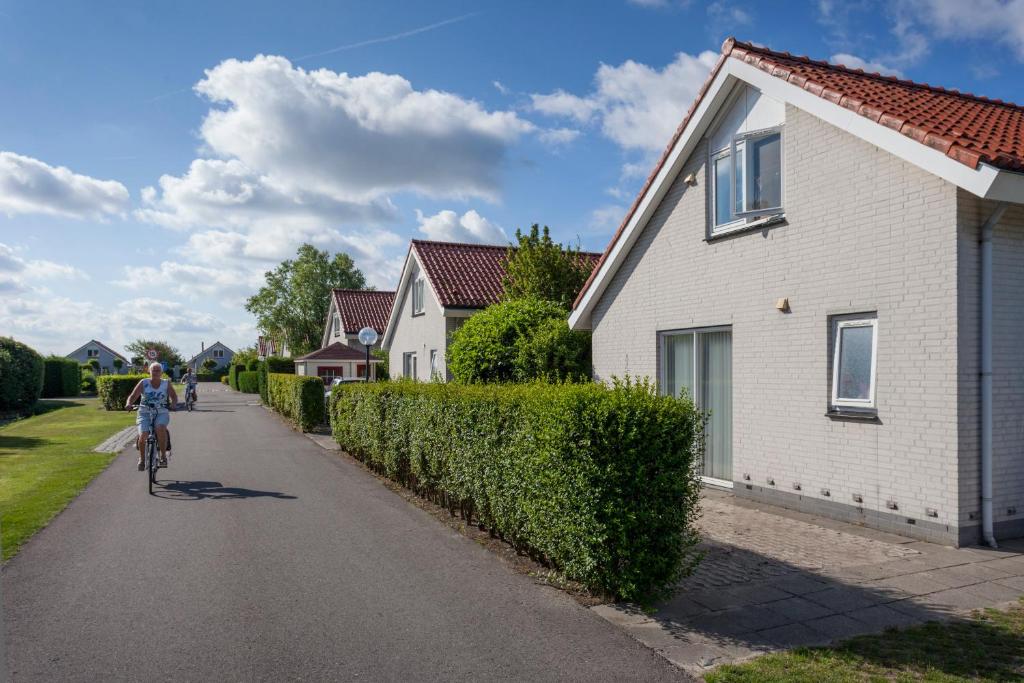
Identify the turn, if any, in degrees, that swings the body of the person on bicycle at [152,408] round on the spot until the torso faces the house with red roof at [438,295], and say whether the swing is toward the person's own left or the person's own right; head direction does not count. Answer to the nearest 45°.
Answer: approximately 135° to the person's own left

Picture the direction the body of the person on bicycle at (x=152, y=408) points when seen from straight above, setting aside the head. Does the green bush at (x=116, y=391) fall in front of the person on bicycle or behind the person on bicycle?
behind

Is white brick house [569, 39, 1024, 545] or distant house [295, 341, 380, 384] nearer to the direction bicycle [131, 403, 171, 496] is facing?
the white brick house

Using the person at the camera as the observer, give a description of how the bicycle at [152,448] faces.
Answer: facing the viewer

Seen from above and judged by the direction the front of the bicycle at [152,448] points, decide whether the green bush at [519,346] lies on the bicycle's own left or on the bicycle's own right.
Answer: on the bicycle's own left

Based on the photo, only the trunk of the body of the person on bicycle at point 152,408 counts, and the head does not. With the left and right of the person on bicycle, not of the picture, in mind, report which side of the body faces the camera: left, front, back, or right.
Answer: front

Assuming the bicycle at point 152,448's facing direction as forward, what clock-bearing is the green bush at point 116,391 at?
The green bush is roughly at 6 o'clock from the bicycle.

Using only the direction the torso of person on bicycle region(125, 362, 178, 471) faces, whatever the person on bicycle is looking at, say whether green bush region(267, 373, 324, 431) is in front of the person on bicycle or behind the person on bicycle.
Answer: behind

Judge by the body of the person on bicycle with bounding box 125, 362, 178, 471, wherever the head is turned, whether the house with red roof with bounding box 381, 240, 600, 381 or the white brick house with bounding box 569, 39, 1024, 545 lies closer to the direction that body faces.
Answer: the white brick house

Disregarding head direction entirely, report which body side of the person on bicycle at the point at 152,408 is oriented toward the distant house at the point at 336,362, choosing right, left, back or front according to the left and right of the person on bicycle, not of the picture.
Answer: back
